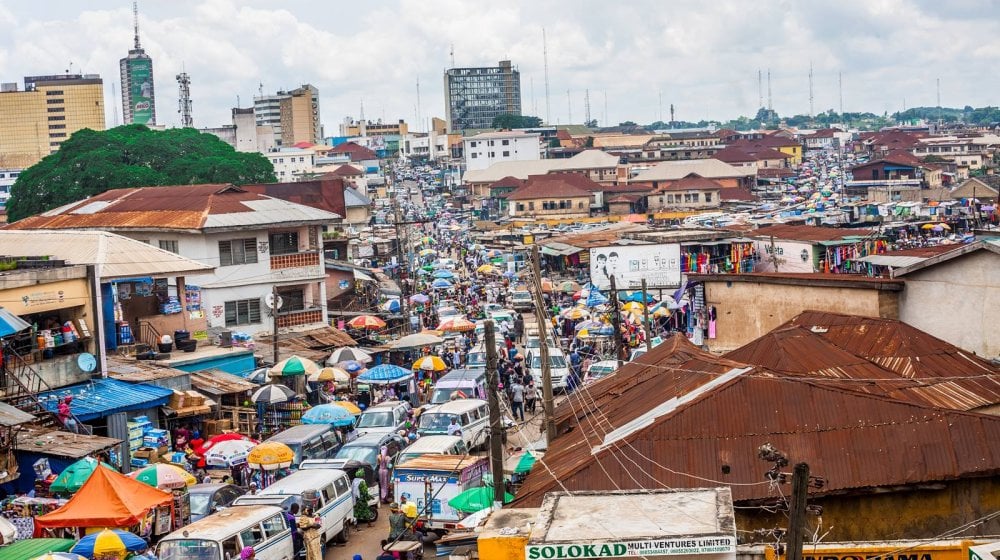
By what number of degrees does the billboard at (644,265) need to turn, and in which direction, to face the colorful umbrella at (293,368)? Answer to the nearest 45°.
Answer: approximately 45° to its right

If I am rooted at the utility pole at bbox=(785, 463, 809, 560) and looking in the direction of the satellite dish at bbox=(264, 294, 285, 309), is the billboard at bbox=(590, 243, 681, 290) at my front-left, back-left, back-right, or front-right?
front-right

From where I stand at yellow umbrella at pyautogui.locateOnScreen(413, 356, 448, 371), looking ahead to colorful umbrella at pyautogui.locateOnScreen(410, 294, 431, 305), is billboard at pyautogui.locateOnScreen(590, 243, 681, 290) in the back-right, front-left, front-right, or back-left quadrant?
front-right

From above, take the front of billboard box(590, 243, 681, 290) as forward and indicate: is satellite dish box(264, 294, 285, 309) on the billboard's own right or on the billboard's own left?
on the billboard's own right

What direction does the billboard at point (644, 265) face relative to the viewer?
toward the camera

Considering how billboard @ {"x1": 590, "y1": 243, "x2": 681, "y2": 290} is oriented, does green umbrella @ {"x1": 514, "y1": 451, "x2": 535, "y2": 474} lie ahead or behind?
ahead

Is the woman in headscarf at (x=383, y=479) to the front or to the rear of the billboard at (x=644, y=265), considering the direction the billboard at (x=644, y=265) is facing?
to the front

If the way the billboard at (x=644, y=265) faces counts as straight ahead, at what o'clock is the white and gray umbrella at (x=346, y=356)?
The white and gray umbrella is roughly at 1 o'clock from the billboard.

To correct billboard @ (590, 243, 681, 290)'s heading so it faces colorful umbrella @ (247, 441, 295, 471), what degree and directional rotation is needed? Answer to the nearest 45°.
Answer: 0° — it already faces it

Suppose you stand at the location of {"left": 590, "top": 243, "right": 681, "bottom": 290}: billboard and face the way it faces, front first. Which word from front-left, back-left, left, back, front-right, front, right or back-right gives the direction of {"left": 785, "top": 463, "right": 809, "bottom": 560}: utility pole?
front

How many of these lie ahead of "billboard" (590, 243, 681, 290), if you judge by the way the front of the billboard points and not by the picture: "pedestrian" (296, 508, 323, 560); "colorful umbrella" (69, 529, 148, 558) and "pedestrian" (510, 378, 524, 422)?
3

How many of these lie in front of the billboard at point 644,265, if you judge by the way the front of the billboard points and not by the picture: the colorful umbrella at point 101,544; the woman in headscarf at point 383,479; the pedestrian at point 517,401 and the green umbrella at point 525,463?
4

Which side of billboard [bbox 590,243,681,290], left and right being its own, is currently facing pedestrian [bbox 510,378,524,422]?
front

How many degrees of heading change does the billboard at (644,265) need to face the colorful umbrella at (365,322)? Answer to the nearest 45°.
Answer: approximately 45° to its right

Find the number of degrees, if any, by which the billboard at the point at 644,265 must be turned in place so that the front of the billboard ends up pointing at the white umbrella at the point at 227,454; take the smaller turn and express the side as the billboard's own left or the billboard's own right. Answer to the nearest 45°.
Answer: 0° — it already faces it
